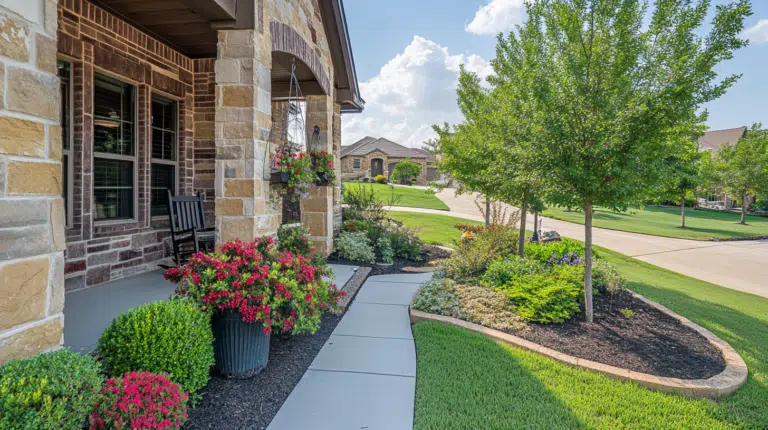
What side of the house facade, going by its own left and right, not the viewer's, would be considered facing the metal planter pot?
front

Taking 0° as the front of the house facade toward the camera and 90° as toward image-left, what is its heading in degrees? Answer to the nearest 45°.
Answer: approximately 315°

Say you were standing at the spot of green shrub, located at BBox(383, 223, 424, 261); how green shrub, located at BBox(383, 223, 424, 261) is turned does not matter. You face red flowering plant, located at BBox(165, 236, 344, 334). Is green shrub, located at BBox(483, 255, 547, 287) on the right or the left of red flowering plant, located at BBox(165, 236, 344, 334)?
left

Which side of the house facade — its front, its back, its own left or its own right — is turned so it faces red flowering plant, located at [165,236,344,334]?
front

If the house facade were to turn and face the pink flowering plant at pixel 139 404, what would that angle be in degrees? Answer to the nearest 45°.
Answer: approximately 45° to its right

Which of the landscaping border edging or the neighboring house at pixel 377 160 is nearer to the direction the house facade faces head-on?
the landscaping border edging

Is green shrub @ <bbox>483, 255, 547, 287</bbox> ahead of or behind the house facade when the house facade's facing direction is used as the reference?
ahead

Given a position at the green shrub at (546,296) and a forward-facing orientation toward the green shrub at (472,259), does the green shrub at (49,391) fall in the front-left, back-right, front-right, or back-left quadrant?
back-left
